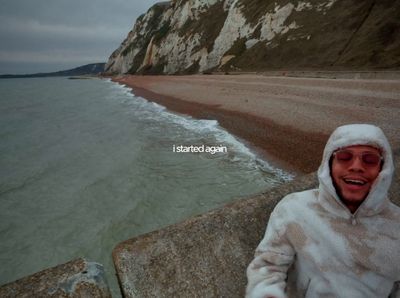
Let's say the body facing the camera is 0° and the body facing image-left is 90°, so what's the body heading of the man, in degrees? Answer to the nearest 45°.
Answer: approximately 0°

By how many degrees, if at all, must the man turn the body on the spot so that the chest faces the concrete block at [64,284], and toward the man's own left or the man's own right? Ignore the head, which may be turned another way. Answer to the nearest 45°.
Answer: approximately 45° to the man's own right
